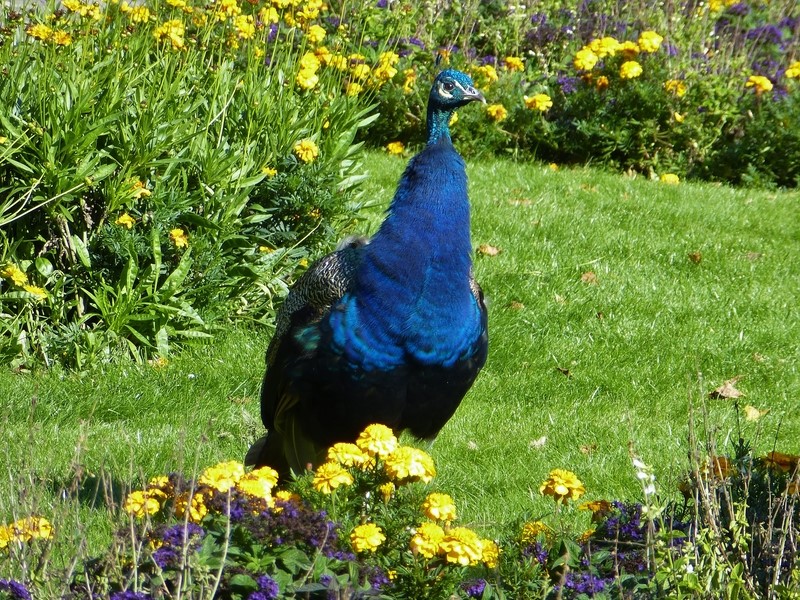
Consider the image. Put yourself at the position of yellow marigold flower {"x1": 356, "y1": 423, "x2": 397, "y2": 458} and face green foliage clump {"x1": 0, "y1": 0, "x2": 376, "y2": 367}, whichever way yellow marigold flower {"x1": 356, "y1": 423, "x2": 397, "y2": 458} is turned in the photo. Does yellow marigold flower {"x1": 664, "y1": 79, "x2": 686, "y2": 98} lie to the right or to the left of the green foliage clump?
right

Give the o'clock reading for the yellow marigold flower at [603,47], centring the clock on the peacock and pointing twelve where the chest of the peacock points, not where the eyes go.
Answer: The yellow marigold flower is roughly at 8 o'clock from the peacock.

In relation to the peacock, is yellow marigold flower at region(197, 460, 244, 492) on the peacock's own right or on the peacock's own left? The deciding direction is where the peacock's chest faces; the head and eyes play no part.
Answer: on the peacock's own right

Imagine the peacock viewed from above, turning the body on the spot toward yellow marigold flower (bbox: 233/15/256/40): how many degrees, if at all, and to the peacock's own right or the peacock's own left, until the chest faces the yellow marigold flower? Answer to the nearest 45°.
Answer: approximately 135° to the peacock's own left

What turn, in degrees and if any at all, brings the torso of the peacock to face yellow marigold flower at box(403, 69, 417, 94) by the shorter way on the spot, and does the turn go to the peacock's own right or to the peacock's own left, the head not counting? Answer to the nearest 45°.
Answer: approximately 135° to the peacock's own left

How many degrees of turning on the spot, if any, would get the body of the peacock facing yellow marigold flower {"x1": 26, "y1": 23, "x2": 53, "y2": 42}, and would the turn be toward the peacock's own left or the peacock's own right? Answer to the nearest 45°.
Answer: approximately 180°

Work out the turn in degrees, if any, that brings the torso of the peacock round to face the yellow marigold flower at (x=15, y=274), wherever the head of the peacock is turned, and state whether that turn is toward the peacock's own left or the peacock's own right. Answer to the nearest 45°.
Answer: approximately 180°

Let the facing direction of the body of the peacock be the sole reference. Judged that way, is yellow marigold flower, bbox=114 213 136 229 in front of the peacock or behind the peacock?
behind

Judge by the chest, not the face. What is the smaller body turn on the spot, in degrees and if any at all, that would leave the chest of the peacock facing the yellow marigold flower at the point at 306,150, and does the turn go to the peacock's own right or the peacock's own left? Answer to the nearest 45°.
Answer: approximately 135° to the peacock's own left

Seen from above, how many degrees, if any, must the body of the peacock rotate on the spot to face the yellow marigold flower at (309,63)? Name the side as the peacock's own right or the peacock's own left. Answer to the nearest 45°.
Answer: approximately 135° to the peacock's own left

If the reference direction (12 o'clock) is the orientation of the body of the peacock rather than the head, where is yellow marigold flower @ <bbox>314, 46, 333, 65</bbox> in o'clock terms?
The yellow marigold flower is roughly at 7 o'clock from the peacock.

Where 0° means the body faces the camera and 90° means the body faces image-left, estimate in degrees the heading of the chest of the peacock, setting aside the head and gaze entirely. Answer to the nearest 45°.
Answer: approximately 315°

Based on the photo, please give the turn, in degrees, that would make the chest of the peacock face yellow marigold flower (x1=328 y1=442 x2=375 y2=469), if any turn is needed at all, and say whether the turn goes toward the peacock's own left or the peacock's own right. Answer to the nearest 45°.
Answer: approximately 45° to the peacock's own right

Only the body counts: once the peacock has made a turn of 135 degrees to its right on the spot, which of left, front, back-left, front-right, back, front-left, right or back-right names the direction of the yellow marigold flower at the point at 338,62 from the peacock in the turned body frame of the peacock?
right

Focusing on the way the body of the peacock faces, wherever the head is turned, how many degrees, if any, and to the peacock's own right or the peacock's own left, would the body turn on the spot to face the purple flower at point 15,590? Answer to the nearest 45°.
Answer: approximately 90° to the peacock's own right
